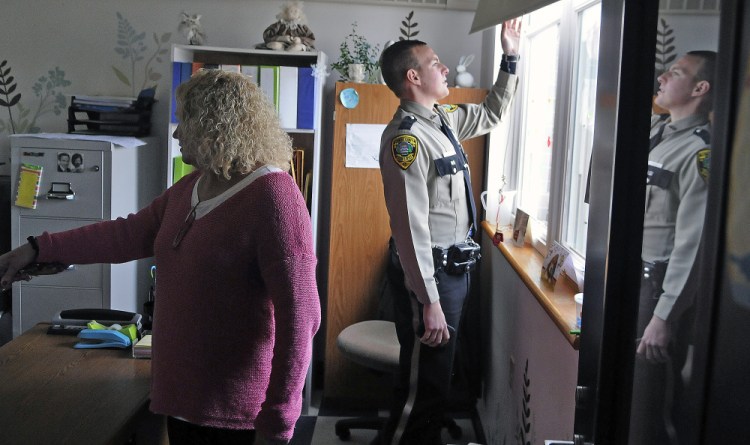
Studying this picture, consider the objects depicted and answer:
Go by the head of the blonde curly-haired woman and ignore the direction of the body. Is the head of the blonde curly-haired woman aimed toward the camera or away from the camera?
away from the camera

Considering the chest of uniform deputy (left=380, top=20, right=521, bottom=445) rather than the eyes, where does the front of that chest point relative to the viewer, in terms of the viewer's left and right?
facing to the right of the viewer

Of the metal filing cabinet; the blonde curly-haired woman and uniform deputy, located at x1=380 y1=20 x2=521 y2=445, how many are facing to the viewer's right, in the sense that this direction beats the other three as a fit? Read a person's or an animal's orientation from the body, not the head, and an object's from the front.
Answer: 1

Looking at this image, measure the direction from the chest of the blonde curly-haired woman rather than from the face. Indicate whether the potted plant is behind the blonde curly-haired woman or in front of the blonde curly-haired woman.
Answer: behind

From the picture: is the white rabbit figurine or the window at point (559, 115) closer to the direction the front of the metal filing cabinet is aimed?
the window

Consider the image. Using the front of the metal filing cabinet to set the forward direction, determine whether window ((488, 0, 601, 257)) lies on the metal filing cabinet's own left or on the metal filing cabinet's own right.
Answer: on the metal filing cabinet's own left

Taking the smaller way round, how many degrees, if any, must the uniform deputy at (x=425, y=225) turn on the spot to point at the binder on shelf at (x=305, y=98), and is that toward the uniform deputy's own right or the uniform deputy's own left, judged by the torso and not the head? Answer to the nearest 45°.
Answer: approximately 135° to the uniform deputy's own left

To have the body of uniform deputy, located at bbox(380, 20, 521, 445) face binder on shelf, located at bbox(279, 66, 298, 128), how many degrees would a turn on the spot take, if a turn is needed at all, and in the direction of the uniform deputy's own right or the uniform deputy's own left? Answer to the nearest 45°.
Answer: approximately 135° to the uniform deputy's own left

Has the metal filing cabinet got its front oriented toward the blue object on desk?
yes

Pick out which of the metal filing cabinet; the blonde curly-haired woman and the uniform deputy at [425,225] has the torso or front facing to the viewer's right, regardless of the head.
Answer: the uniform deputy

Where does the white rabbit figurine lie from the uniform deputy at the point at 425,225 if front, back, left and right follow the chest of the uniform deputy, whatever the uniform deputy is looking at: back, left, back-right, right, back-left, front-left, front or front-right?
left
